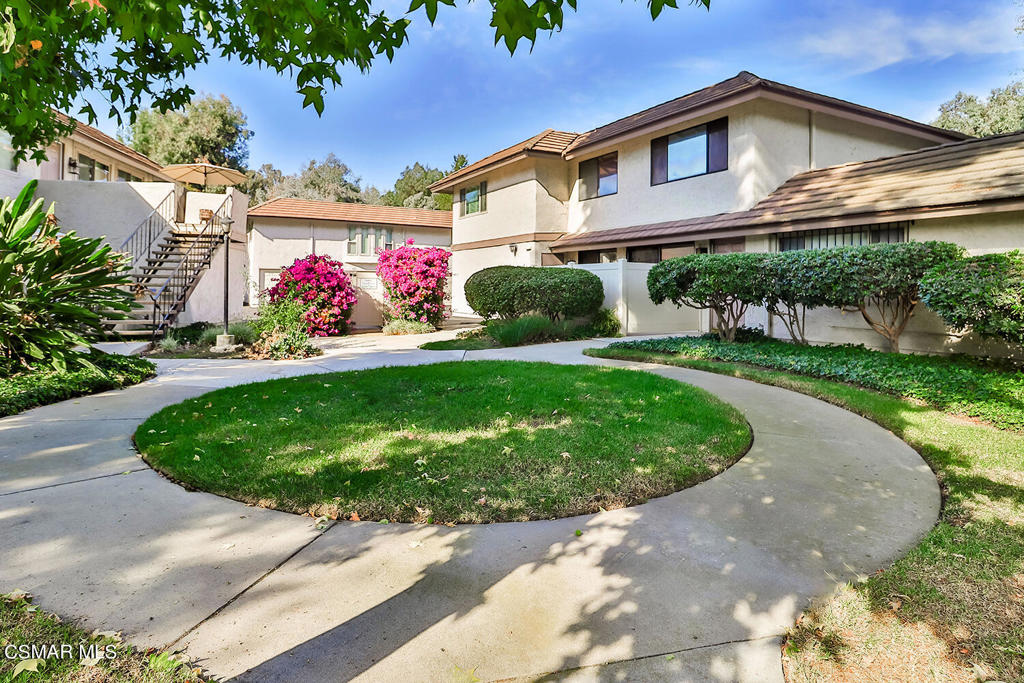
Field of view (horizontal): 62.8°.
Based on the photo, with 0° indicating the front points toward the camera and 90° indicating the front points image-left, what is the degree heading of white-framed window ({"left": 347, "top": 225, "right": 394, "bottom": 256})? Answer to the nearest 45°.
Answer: approximately 0°

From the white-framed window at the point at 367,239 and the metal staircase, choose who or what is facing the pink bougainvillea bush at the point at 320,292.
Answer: the white-framed window

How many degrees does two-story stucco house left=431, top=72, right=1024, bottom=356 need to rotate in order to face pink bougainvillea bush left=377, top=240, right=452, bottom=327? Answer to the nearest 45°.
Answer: approximately 45° to its right

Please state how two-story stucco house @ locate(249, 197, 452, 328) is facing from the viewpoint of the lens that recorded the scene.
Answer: facing the viewer

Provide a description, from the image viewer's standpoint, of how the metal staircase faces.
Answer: facing the viewer and to the left of the viewer

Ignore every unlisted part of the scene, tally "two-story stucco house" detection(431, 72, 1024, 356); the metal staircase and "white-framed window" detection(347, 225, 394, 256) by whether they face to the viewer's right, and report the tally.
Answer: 0

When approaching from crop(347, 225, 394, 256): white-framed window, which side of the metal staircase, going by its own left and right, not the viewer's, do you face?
back

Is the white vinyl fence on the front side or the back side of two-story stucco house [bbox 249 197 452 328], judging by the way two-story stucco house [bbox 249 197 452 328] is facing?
on the front side

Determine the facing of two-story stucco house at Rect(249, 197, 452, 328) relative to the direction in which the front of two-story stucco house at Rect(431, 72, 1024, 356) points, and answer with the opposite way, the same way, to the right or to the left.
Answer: to the left

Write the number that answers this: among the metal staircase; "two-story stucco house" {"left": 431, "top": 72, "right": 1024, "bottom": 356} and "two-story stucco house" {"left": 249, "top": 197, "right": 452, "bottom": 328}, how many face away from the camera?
0

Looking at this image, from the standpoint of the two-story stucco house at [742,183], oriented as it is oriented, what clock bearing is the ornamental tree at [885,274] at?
The ornamental tree is roughly at 10 o'clock from the two-story stucco house.

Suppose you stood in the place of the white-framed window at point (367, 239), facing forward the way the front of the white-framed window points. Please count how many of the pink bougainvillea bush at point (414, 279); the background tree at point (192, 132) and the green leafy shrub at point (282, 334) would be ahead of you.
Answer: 2

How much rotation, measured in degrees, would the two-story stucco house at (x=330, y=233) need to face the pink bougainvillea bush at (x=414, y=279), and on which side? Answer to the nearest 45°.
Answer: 0° — it already faces it

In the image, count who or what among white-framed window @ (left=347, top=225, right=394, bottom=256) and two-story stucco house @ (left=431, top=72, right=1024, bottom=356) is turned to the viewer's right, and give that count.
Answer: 0
